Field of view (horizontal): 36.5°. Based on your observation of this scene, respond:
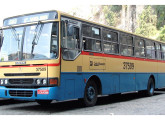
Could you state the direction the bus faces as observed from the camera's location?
facing the viewer and to the left of the viewer
